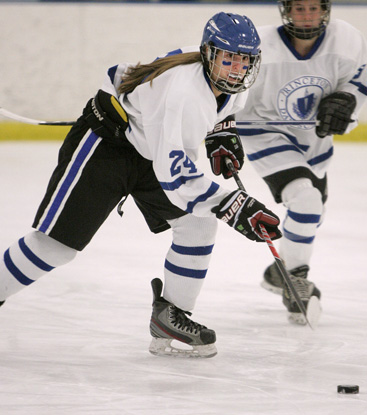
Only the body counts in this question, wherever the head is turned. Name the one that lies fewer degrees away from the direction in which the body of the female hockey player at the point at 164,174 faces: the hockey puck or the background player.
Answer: the hockey puck

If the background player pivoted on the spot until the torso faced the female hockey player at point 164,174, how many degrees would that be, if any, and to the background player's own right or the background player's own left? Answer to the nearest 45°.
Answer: approximately 45° to the background player's own right

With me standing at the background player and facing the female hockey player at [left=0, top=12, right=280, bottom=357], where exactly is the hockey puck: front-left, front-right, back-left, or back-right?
front-left

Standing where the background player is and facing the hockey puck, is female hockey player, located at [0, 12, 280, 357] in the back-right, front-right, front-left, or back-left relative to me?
front-right

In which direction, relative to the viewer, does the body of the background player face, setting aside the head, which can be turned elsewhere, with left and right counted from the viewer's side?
facing the viewer

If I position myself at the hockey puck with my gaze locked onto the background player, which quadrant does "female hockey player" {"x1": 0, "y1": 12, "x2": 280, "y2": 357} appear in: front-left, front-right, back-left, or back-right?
front-left

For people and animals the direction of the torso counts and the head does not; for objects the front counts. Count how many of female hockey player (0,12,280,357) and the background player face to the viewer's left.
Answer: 0

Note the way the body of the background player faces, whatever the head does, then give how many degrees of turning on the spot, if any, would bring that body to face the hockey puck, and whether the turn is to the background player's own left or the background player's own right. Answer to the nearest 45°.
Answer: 0° — they already face it

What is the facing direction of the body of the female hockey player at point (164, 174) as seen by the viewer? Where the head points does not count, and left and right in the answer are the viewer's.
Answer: facing the viewer and to the right of the viewer

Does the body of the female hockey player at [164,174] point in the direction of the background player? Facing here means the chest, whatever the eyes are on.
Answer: no

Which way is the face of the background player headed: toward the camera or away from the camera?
toward the camera

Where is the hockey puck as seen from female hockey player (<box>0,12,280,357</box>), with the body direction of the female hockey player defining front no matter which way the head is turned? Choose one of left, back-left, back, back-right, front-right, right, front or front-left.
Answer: front

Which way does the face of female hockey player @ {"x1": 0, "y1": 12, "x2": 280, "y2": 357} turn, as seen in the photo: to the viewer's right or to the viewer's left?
to the viewer's right
